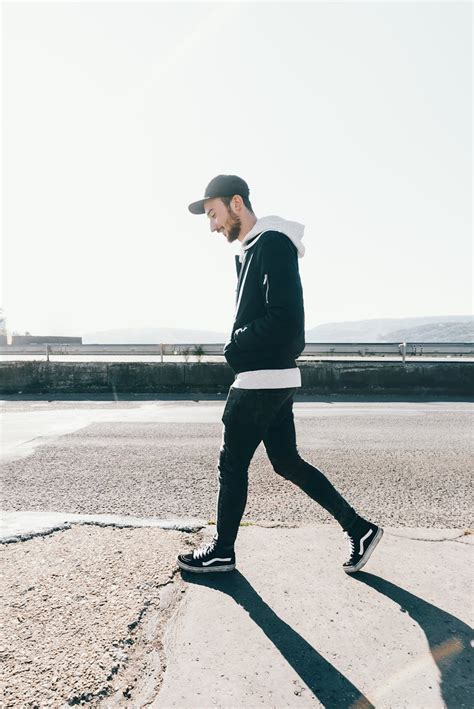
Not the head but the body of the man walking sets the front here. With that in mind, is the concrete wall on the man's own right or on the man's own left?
on the man's own right

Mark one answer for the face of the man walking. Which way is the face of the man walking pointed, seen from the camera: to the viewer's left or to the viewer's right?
to the viewer's left

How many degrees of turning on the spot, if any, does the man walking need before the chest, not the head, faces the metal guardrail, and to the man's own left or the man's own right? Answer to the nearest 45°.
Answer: approximately 90° to the man's own right

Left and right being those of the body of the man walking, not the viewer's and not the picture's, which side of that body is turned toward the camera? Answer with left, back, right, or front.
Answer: left
